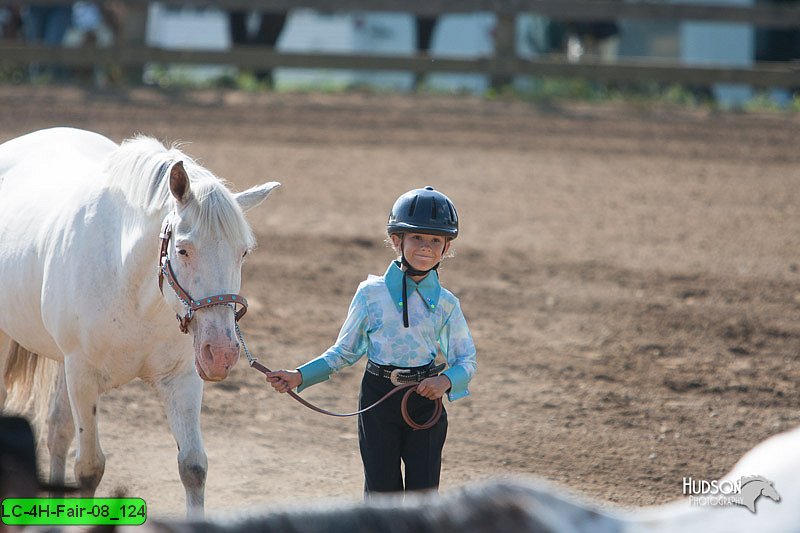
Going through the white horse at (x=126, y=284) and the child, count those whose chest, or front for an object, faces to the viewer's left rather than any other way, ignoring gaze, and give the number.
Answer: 0

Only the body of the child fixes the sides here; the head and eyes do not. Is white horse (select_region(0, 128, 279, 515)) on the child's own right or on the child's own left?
on the child's own right

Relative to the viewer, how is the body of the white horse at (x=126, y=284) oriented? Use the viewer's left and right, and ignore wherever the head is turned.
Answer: facing the viewer and to the right of the viewer

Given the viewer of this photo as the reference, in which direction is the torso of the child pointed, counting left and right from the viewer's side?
facing the viewer

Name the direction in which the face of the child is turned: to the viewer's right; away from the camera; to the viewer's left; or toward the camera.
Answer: toward the camera

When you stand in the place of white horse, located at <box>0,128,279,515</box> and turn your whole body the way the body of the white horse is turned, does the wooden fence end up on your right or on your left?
on your left

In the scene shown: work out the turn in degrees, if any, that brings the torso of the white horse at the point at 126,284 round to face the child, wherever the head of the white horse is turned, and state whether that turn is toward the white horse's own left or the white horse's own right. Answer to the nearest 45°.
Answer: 0° — it already faces them

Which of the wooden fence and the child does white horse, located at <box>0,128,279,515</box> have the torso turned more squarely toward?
the child

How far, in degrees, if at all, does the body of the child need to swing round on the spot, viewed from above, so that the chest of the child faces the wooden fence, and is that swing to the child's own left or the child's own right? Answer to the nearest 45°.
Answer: approximately 180°
